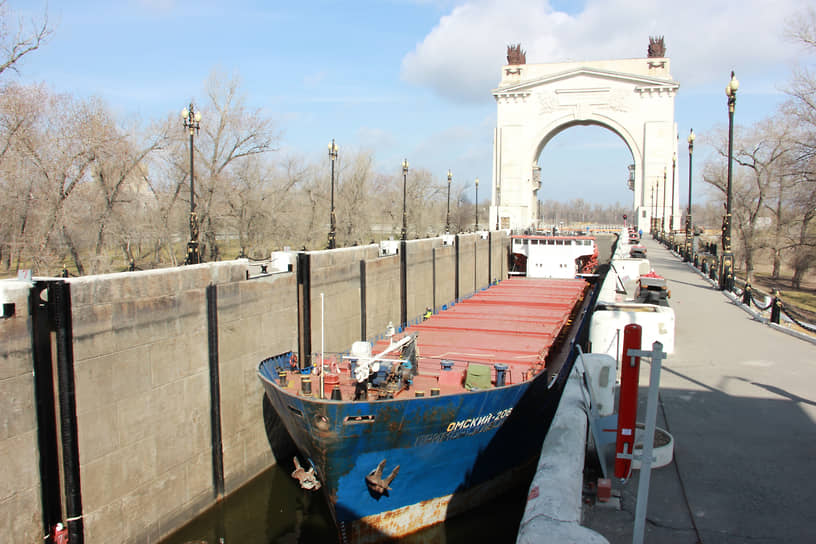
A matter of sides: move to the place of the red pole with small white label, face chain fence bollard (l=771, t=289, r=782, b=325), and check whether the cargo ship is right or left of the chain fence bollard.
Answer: left

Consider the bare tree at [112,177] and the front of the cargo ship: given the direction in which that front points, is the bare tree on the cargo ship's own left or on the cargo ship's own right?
on the cargo ship's own right

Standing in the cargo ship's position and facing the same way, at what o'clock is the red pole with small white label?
The red pole with small white label is roughly at 10 o'clock from the cargo ship.

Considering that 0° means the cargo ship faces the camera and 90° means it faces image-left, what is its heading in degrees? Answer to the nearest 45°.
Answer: approximately 45°
